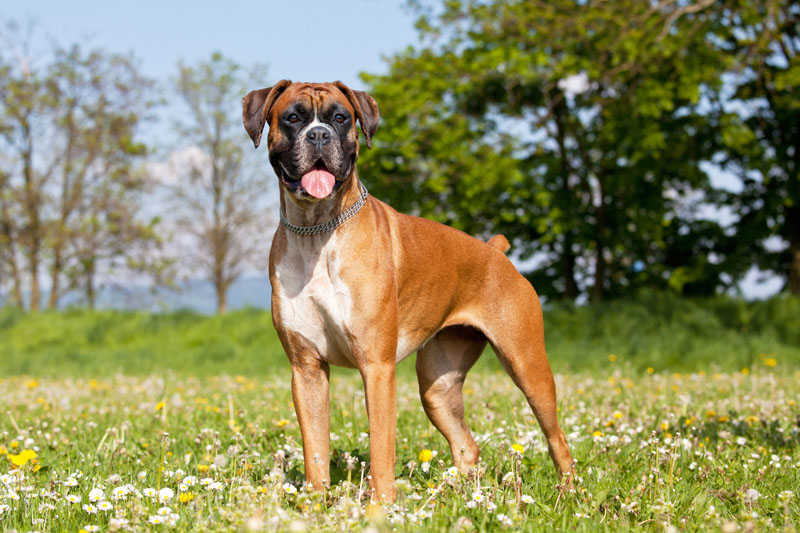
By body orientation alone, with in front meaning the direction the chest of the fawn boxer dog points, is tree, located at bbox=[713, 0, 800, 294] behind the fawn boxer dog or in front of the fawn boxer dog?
behind

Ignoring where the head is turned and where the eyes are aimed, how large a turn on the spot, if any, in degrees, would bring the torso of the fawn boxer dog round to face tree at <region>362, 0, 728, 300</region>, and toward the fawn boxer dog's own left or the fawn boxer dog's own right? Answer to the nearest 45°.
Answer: approximately 135° to the fawn boxer dog's own right

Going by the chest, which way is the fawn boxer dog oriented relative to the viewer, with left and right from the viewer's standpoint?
facing the viewer and to the left of the viewer
